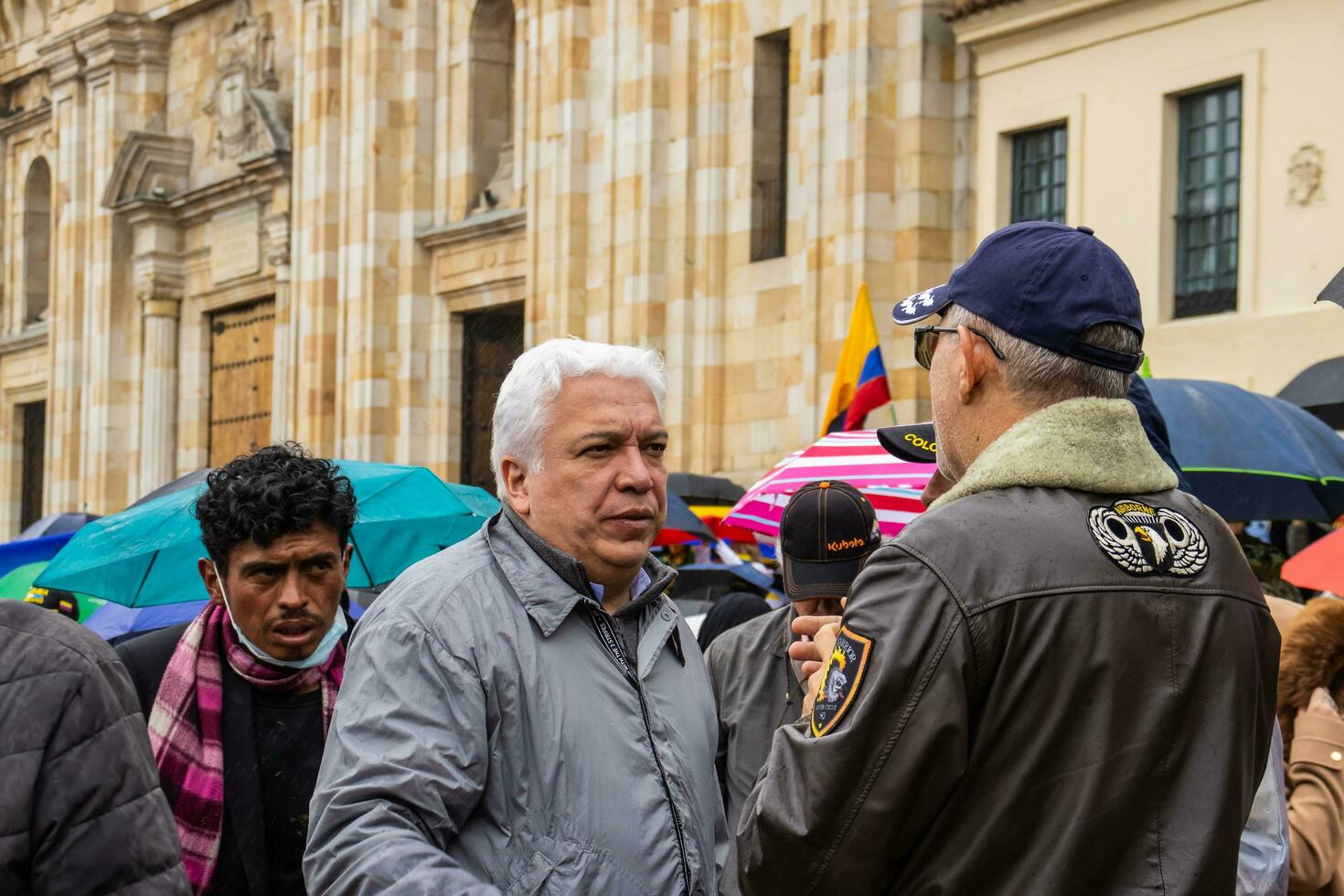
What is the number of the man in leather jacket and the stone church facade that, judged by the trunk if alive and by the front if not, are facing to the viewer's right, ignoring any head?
0

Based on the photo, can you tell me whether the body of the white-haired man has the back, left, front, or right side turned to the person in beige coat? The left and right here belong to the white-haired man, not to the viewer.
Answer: left

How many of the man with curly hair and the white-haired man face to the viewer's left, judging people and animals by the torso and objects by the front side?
0

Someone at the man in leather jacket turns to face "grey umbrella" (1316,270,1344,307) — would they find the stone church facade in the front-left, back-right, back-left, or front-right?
front-left

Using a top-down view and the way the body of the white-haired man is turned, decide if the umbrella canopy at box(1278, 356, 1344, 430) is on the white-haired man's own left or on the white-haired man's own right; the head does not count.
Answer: on the white-haired man's own left

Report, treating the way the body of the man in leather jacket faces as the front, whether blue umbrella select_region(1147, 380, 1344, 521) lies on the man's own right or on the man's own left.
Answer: on the man's own right

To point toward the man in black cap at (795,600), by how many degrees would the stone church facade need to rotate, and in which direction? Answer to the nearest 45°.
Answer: approximately 45° to its left

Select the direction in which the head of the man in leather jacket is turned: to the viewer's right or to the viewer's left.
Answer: to the viewer's left

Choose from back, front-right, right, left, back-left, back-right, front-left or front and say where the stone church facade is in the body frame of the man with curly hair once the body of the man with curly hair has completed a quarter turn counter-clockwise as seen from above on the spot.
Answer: front-left

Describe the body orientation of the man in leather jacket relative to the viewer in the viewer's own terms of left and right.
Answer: facing away from the viewer and to the left of the viewer

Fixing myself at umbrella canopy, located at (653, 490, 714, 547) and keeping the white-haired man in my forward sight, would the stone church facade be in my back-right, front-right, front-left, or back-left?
back-right

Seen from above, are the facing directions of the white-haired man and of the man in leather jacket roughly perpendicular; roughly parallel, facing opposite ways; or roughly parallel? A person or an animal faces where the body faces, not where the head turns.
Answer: roughly parallel, facing opposite ways

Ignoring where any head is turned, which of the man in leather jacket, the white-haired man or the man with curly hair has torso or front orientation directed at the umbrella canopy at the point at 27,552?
the man in leather jacket

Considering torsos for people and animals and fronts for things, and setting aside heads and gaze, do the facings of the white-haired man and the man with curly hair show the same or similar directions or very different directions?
same or similar directions

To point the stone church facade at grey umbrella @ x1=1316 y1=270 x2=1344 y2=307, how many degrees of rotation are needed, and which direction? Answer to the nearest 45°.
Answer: approximately 45° to its left

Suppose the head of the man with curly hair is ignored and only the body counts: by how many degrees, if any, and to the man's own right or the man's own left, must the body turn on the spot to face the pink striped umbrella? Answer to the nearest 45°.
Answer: approximately 90° to the man's own left

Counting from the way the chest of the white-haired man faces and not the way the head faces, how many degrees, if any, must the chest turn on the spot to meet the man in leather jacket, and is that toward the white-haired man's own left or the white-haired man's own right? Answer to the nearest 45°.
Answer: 0° — they already face them

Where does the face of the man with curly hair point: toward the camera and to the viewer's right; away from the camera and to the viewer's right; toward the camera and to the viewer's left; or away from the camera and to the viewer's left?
toward the camera and to the viewer's right
